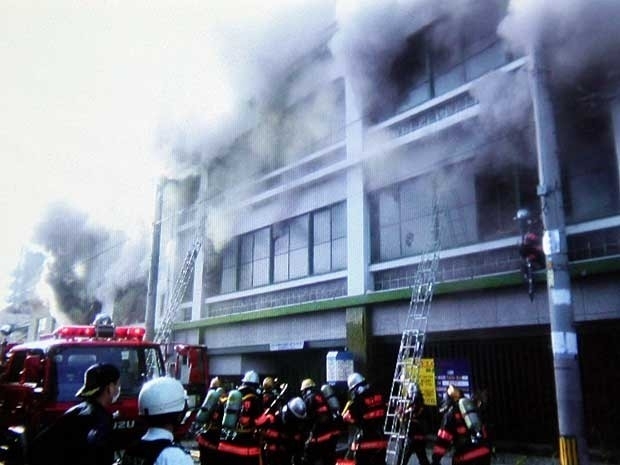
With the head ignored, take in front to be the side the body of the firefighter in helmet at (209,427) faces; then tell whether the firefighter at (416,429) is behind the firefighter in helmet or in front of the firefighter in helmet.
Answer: in front

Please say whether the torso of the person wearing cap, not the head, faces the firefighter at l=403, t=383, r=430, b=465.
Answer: yes

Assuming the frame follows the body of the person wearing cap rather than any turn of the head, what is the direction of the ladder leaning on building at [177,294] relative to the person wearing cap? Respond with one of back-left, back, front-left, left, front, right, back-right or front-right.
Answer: front-left

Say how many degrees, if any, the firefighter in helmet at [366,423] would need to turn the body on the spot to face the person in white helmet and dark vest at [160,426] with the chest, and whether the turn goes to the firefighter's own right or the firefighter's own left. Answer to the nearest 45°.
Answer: approximately 135° to the firefighter's own left

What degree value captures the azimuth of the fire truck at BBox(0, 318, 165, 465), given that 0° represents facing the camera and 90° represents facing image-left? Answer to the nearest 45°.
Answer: approximately 315°

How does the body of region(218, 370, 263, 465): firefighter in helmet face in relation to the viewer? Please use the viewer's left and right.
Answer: facing away from the viewer and to the right of the viewer

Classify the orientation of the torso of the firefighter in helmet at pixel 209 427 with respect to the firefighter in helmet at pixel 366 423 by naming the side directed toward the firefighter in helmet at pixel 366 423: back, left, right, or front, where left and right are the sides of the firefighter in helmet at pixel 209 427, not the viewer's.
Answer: right

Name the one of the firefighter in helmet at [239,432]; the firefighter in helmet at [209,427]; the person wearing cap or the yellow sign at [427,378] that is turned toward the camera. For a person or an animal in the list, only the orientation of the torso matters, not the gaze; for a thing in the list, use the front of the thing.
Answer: the yellow sign
